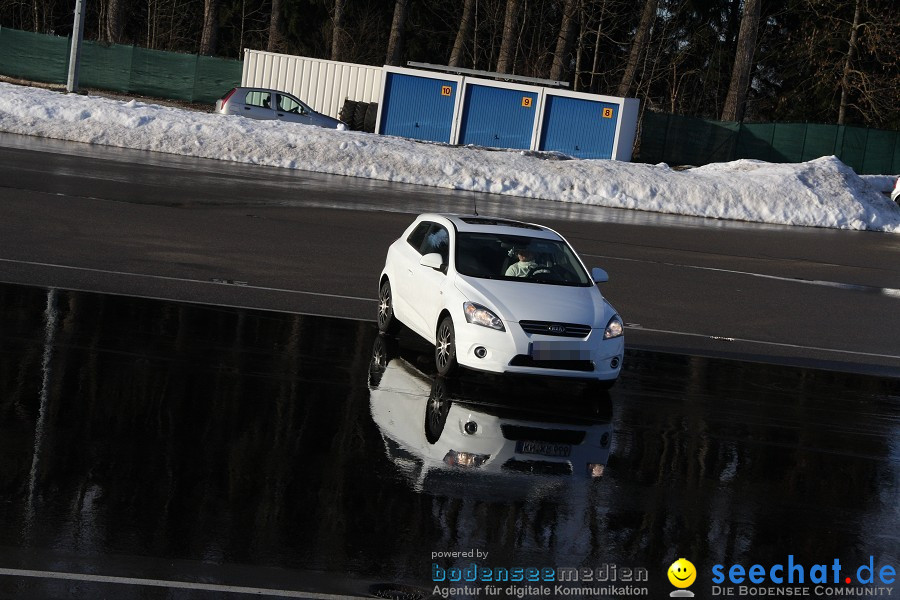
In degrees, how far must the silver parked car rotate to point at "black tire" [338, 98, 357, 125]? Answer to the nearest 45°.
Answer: approximately 45° to its left

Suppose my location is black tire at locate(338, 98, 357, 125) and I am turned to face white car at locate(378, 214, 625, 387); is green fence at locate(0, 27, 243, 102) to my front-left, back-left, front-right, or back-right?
back-right

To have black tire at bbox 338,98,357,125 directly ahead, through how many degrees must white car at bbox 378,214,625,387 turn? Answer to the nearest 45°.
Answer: approximately 135° to its left

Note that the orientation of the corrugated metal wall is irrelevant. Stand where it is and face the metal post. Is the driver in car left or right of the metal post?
left

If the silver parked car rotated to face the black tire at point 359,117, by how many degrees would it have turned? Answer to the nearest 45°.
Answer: approximately 45° to its left

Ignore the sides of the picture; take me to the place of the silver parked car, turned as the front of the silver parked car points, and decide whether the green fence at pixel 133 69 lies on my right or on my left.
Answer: on my left

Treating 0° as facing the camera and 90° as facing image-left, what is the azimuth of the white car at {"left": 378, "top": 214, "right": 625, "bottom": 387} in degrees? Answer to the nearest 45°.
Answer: approximately 315°

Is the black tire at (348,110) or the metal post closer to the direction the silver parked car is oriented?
the black tire

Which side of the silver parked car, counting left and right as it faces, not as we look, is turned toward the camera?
right

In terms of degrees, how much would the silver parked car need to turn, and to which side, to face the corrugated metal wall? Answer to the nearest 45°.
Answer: approximately 90° to its left

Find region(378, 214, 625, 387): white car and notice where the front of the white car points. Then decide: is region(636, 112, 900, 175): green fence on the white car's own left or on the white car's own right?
on the white car's own left

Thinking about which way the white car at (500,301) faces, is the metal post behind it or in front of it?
behind

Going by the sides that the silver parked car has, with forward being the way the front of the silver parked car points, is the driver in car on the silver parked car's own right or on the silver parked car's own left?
on the silver parked car's own right
